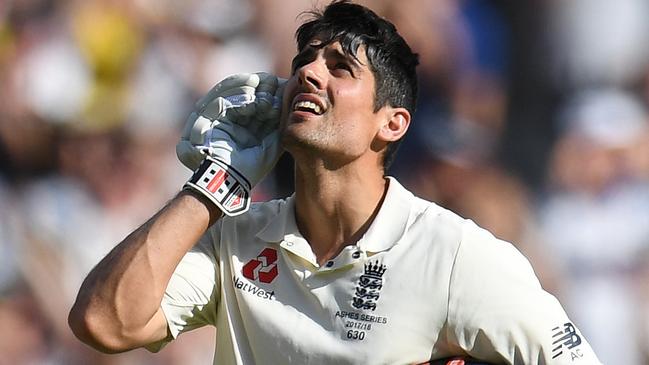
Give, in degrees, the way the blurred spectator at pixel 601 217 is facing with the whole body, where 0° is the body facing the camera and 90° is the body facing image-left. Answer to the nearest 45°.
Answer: approximately 0°
